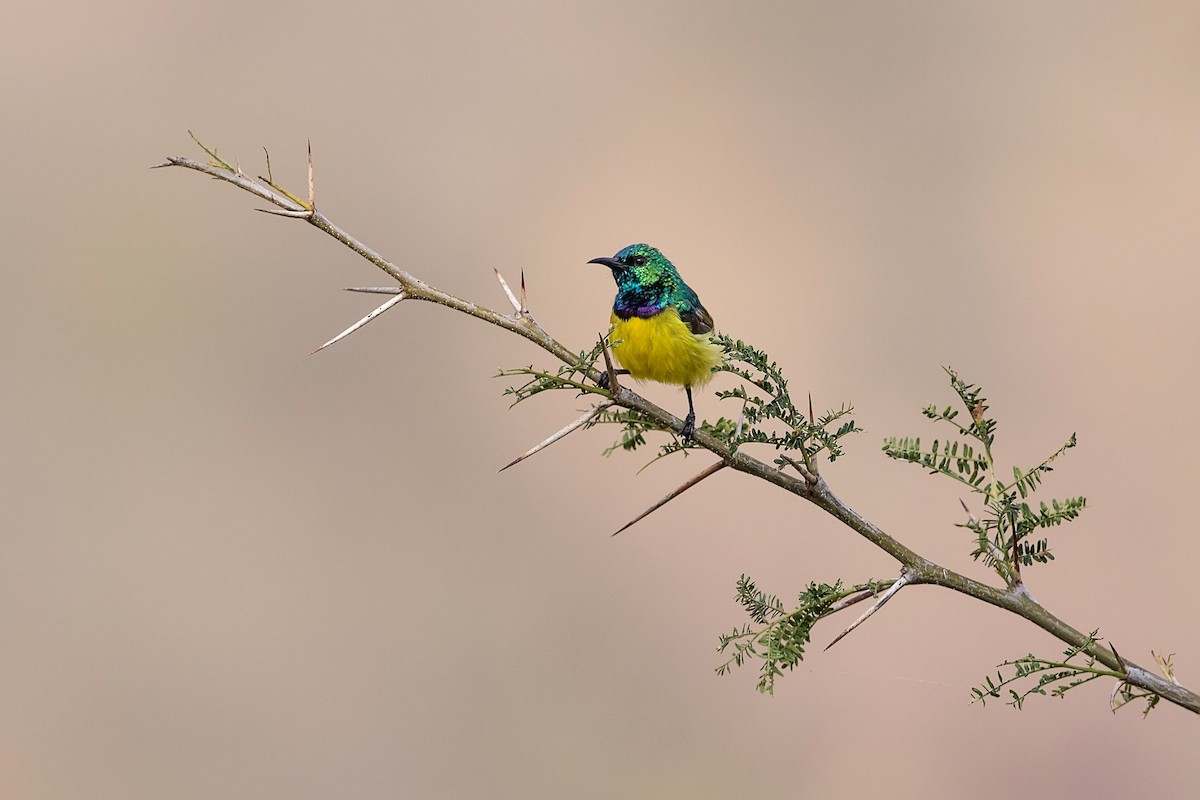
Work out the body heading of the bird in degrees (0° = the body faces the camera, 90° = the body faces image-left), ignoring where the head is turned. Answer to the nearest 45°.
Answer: approximately 45°
